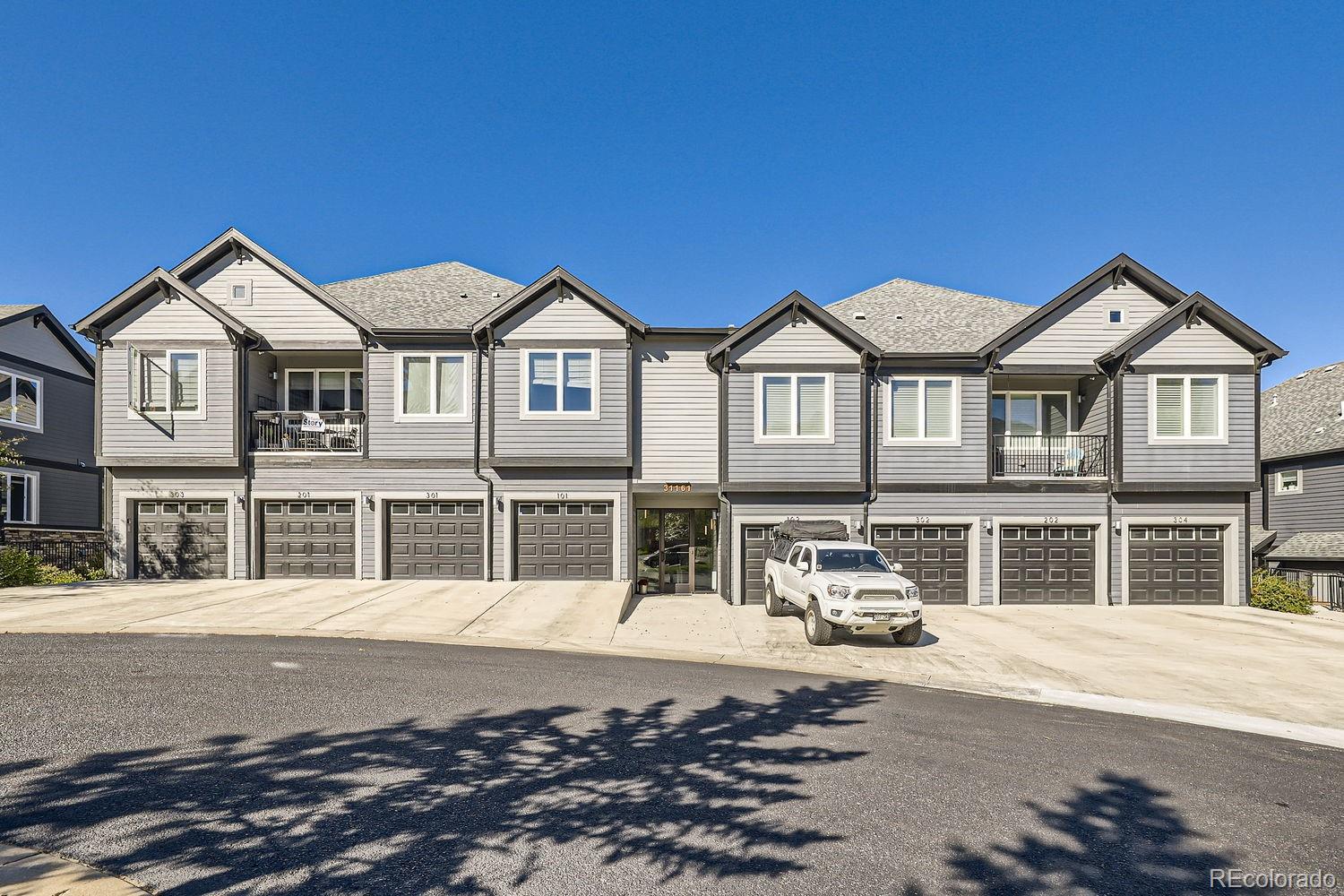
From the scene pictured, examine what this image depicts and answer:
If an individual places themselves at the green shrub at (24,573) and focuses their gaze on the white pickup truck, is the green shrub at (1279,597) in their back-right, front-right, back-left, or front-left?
front-left

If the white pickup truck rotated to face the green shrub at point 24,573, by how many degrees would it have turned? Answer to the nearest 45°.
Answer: approximately 135° to its right

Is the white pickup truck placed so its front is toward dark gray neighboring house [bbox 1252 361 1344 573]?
no

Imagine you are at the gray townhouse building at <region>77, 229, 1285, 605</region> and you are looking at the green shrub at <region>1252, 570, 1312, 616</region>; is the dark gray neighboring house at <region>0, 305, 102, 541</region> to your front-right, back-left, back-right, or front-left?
back-left

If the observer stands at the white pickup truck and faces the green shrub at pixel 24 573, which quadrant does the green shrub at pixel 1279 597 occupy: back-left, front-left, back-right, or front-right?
back-right

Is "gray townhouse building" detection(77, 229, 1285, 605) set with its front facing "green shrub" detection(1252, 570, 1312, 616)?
no

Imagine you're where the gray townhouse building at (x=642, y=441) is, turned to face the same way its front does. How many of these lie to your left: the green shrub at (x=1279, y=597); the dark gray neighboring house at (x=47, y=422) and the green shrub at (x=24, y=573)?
1

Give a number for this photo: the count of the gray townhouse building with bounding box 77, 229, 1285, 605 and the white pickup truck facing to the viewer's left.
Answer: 0

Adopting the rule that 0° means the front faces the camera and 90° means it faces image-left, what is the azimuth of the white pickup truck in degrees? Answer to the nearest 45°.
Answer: approximately 315°

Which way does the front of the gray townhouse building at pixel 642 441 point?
toward the camera

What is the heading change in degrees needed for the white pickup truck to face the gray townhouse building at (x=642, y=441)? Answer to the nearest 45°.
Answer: approximately 180°

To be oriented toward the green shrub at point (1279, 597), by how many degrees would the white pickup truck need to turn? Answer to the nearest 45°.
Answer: approximately 90° to its left
